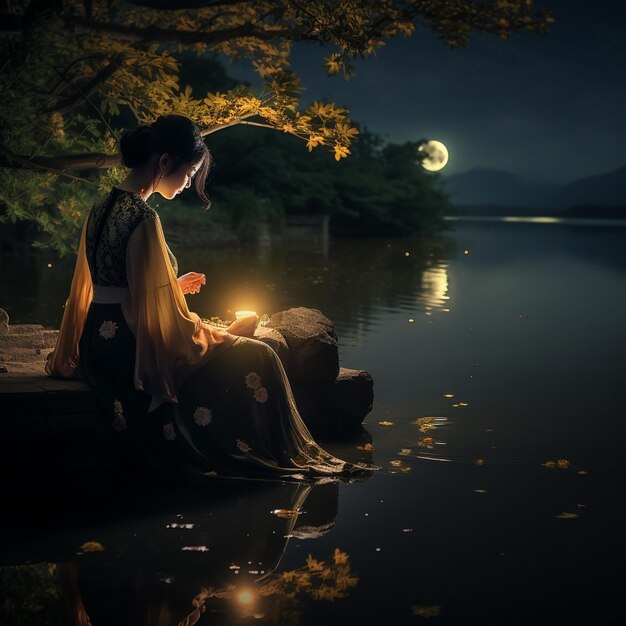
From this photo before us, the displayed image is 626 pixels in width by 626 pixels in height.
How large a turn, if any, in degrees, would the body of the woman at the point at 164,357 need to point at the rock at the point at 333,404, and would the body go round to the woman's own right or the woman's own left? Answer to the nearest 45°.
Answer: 0° — they already face it

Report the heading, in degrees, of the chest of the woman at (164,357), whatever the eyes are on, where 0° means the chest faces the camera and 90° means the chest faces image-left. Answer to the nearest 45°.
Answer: approximately 225°

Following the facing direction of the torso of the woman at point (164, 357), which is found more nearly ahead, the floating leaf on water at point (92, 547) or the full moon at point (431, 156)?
the full moon

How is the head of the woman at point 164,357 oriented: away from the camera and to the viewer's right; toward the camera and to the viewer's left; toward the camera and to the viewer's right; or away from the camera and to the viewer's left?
away from the camera and to the viewer's right

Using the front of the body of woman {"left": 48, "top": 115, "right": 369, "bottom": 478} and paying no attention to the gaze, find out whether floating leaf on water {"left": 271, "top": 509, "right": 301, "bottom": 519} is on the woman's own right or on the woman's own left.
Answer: on the woman's own right

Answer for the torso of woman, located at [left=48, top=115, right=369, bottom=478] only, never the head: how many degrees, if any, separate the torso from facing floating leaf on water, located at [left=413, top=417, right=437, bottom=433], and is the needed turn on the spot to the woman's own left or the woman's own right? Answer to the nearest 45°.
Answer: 0° — they already face it

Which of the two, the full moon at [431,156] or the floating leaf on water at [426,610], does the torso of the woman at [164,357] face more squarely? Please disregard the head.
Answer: the full moon

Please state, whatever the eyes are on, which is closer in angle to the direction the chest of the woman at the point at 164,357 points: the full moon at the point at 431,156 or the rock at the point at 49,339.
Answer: the full moon

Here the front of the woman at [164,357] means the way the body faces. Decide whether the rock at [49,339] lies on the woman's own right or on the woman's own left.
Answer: on the woman's own left

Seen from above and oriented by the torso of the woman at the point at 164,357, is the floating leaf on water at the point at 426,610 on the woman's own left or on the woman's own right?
on the woman's own right
